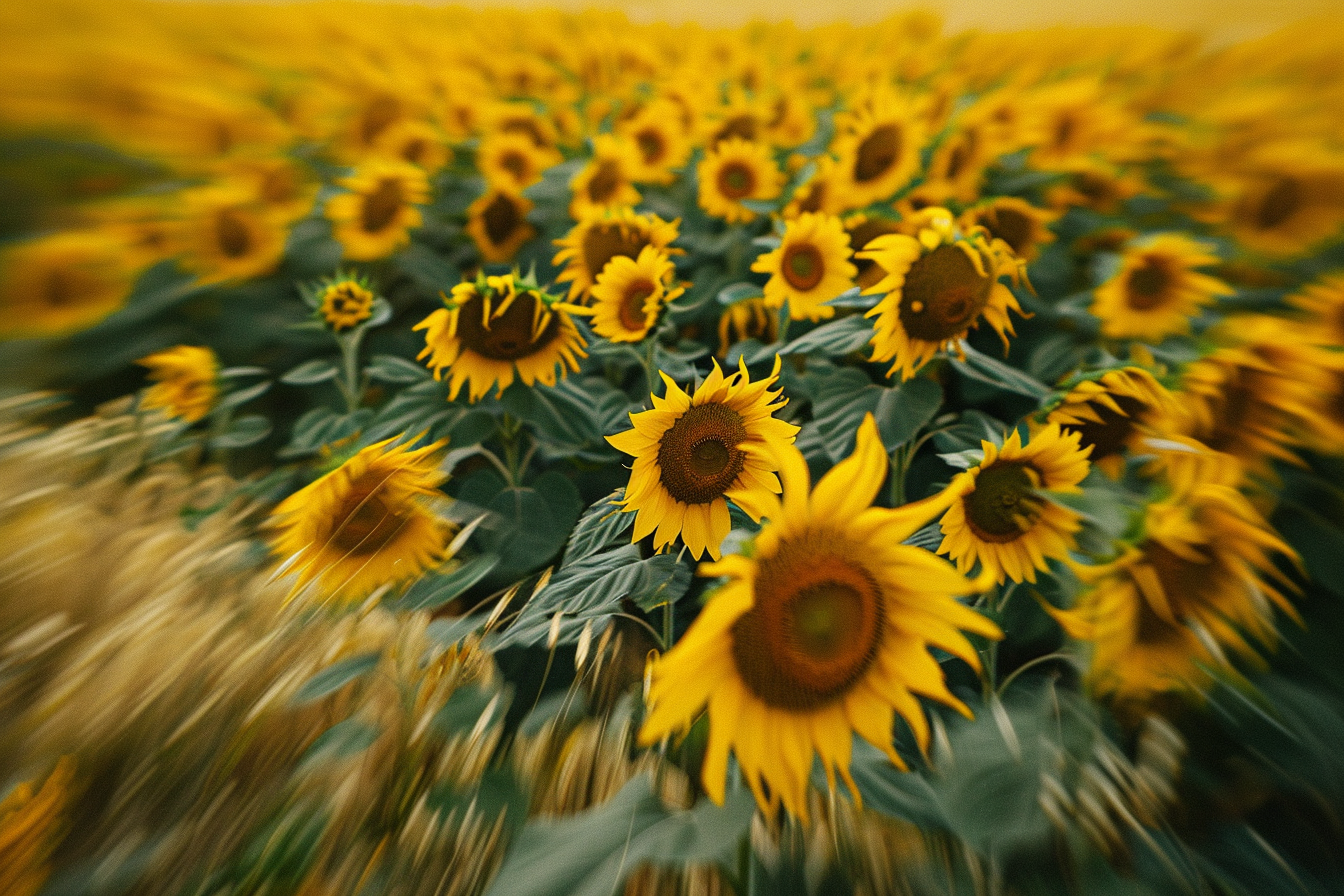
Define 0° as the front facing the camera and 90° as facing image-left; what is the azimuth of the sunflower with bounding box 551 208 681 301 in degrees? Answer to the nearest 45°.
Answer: approximately 0°

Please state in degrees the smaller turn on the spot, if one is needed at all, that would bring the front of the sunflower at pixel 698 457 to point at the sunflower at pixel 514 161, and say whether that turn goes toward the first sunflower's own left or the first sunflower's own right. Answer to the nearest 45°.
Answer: approximately 180°

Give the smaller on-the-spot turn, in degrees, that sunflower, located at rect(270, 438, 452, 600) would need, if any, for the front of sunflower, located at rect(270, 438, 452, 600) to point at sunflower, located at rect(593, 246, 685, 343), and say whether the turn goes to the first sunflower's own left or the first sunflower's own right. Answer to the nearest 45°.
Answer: approximately 90° to the first sunflower's own left

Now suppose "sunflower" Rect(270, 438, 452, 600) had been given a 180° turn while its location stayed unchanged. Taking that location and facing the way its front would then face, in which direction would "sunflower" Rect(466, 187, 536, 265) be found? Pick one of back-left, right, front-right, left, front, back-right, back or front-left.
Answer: front-right

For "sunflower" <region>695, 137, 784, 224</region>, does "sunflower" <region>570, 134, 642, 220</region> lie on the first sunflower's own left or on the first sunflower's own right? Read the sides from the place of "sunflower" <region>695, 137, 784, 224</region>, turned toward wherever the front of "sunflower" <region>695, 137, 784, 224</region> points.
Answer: on the first sunflower's own right

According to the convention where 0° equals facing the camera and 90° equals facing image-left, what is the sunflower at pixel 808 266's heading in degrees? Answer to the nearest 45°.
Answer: approximately 0°

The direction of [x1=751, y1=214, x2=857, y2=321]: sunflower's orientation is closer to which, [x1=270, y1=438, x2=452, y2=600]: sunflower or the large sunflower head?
the large sunflower head
